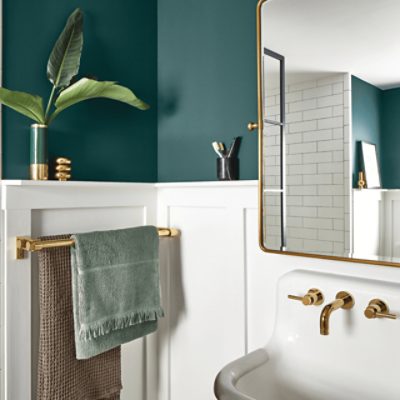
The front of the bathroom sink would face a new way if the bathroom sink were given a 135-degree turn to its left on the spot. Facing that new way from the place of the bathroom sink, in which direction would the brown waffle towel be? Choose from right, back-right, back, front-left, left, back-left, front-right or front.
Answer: back

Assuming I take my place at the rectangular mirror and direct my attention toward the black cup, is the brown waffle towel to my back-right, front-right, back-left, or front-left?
front-left

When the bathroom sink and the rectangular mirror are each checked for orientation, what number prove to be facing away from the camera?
0

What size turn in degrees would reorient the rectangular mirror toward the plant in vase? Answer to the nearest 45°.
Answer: approximately 45° to its right

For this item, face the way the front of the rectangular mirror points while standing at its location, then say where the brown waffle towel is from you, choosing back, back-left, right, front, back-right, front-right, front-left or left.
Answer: front-right

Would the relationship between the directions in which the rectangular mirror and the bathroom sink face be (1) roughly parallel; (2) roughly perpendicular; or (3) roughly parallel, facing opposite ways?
roughly parallel

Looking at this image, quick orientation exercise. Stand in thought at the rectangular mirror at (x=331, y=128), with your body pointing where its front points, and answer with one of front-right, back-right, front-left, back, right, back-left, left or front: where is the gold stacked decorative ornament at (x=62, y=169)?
front-right

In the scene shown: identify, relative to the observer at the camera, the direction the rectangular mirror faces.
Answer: facing the viewer and to the left of the viewer

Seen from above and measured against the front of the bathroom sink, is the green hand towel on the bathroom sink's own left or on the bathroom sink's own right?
on the bathroom sink's own right
